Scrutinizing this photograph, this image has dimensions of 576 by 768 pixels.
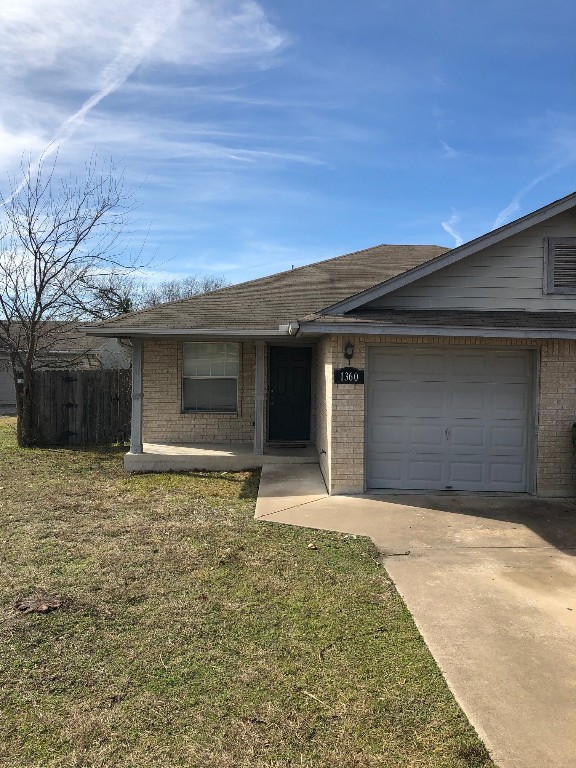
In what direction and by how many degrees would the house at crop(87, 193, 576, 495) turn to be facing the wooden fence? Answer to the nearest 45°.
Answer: approximately 135° to its right

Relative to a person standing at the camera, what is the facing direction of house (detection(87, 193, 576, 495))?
facing the viewer
